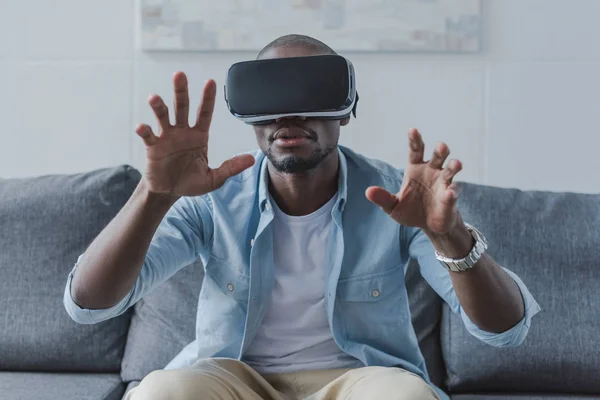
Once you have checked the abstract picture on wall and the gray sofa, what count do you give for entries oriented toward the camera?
2

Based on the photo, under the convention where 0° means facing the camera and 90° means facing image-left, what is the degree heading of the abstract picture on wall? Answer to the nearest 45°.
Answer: approximately 0°
